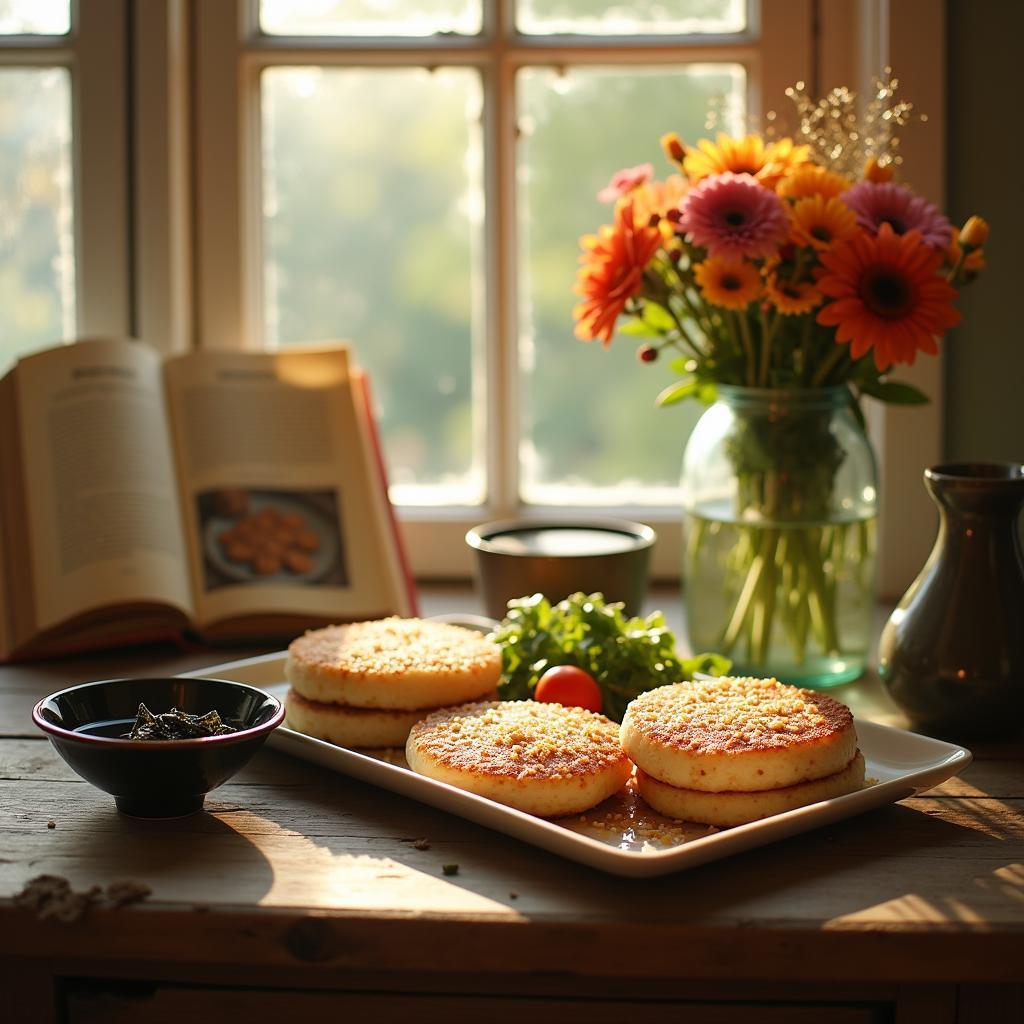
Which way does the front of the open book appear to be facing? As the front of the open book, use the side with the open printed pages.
toward the camera
